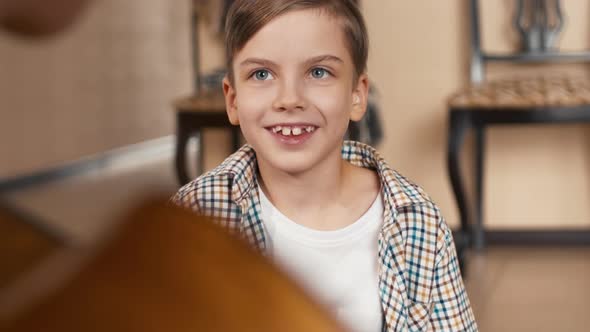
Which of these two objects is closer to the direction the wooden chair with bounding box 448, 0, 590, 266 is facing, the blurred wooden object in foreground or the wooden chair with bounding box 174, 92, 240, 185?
the blurred wooden object in foreground

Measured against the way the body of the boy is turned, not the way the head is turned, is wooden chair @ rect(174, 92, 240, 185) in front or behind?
behind

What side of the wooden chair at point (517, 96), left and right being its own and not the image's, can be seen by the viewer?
front

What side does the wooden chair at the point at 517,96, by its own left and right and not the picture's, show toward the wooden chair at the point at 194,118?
right

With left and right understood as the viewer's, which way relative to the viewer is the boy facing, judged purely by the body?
facing the viewer

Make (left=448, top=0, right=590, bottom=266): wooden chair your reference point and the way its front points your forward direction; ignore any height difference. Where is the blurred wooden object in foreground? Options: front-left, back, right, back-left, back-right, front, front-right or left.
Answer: front

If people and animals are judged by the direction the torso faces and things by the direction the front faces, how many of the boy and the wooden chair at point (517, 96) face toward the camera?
2

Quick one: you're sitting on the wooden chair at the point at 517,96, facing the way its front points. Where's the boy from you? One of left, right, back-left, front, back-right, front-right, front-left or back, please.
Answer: front

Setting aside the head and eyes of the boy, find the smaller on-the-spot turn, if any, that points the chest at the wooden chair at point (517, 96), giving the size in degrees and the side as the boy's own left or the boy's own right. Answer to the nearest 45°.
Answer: approximately 180°
